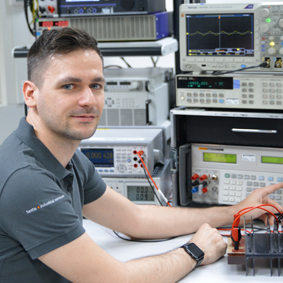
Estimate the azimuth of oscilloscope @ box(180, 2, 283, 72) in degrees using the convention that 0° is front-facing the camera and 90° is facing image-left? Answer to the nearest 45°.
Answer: approximately 0°

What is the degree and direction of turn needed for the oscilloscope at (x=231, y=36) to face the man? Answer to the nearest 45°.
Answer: approximately 45° to its right
